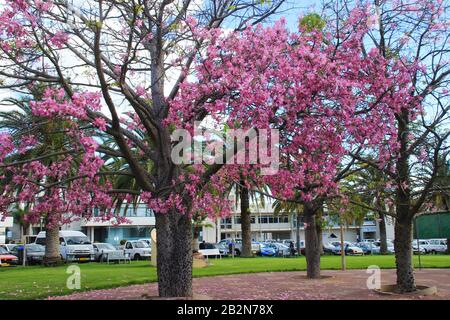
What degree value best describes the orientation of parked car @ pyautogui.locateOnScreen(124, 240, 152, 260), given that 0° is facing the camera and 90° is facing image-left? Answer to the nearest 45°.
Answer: approximately 315°

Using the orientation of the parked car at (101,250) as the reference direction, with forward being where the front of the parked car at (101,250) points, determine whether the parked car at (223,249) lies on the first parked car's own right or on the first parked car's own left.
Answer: on the first parked car's own left

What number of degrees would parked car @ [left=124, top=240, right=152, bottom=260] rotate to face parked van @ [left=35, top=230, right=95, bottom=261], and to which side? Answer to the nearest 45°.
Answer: approximately 90° to its right

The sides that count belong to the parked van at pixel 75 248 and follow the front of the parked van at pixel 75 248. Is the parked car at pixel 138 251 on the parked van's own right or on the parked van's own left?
on the parked van's own left

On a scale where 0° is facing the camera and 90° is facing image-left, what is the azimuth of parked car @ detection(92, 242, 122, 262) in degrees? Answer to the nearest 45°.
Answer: approximately 315°

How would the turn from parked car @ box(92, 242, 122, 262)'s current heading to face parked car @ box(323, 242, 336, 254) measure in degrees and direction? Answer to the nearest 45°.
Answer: approximately 90° to its left
